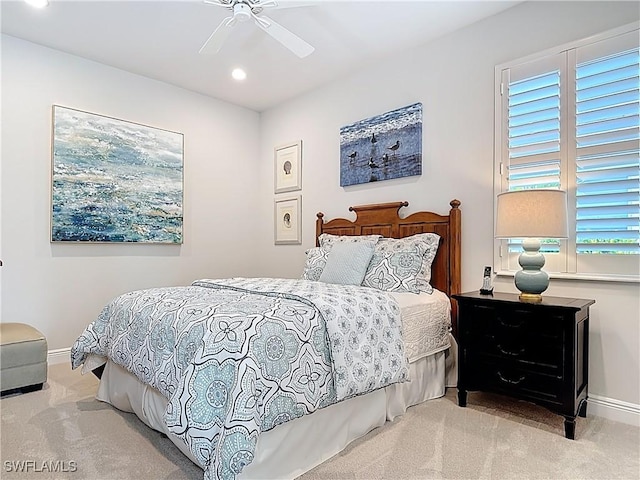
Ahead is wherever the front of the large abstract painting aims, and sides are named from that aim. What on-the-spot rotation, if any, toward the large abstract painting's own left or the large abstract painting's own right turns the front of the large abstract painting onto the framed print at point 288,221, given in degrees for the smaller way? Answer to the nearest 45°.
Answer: approximately 45° to the large abstract painting's own left

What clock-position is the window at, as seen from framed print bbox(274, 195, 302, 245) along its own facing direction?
The window is roughly at 9 o'clock from the framed print.

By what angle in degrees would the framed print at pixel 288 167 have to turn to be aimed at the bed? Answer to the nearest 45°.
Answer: approximately 45° to its left

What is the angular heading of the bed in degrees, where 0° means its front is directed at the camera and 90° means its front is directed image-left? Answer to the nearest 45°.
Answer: approximately 45°

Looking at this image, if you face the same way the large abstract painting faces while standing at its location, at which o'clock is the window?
The window is roughly at 12 o'clock from the large abstract painting.

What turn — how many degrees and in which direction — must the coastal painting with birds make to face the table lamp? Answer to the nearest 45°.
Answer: approximately 90° to its left

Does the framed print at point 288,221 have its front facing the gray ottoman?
yes

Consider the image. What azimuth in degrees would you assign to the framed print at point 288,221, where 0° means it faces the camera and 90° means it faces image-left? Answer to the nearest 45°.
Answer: approximately 45°

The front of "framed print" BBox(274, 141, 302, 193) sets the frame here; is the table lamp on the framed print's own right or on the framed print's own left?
on the framed print's own left
